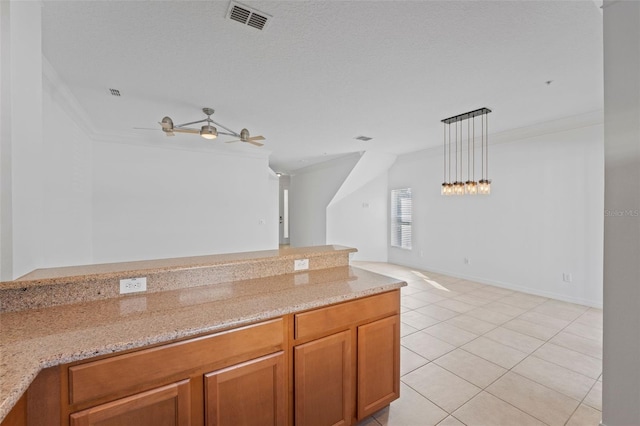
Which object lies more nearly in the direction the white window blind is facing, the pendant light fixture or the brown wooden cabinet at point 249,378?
the brown wooden cabinet

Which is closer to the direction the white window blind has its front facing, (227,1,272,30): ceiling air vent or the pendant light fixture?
the ceiling air vent

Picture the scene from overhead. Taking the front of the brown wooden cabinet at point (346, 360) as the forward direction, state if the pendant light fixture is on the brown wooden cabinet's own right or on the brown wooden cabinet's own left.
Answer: on the brown wooden cabinet's own left

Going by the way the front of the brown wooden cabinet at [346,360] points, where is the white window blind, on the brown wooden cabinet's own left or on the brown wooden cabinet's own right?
on the brown wooden cabinet's own left

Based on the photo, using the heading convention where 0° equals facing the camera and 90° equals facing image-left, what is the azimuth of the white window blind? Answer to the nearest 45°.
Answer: approximately 45°

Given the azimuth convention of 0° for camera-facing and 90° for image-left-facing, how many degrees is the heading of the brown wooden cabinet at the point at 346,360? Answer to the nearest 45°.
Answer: approximately 315°

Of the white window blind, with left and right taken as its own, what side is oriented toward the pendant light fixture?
left

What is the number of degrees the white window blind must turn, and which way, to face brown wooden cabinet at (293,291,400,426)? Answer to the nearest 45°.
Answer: approximately 45° to its left

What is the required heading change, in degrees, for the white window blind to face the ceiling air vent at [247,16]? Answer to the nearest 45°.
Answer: approximately 45° to its left
